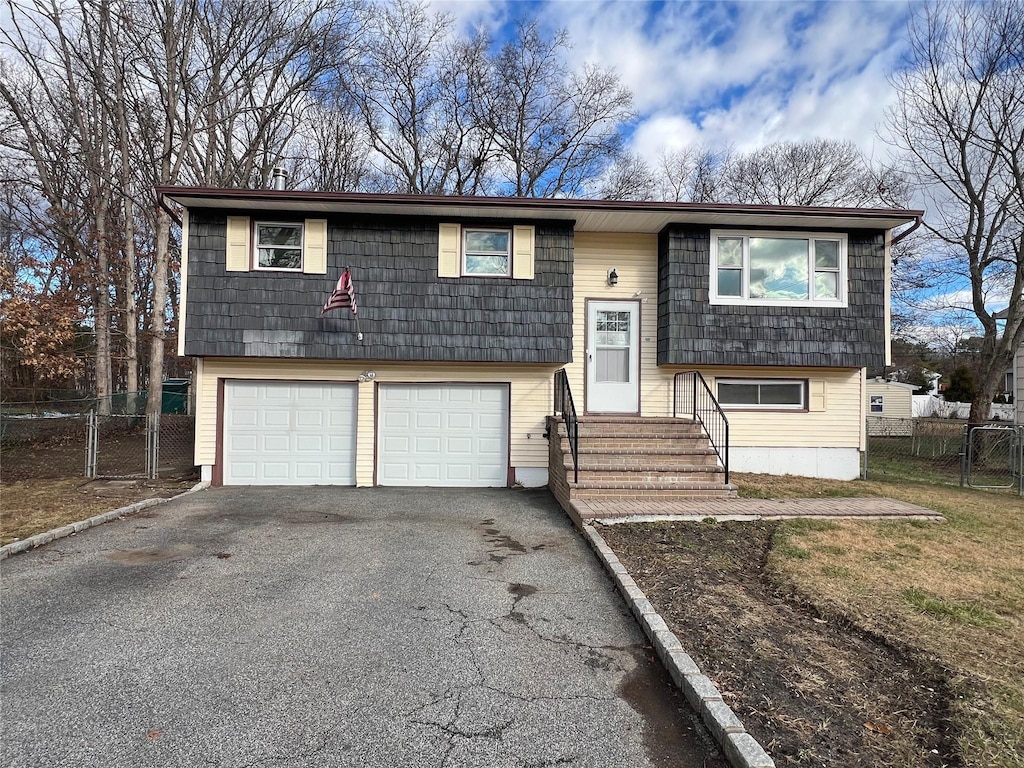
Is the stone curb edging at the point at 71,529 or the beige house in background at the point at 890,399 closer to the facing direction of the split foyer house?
the stone curb edging

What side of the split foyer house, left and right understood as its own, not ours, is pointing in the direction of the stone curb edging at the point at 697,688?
front

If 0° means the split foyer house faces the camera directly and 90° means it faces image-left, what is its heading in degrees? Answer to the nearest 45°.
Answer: approximately 0°

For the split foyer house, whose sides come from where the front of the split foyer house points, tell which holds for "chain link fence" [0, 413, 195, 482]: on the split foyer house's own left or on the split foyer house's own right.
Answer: on the split foyer house's own right

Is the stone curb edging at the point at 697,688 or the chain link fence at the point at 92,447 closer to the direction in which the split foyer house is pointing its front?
the stone curb edging

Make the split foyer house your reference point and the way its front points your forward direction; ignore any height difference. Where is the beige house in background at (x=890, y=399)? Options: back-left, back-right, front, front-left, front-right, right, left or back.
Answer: back-left

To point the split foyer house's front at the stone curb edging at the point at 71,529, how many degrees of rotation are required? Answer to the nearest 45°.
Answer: approximately 45° to its right
